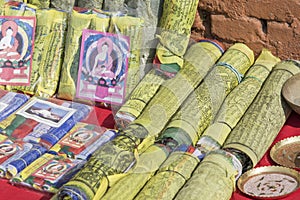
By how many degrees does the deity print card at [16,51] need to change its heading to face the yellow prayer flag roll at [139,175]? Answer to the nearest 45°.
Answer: approximately 45° to its left

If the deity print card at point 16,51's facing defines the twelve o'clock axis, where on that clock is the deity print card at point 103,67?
the deity print card at point 103,67 is roughly at 10 o'clock from the deity print card at point 16,51.

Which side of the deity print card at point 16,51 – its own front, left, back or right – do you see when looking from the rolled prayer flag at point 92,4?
left

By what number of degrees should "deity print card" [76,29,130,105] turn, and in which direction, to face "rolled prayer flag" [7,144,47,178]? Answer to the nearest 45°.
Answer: approximately 45° to its right

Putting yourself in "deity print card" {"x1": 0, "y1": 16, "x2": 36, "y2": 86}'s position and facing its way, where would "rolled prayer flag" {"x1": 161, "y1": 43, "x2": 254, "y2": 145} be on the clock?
The rolled prayer flag is roughly at 10 o'clock from the deity print card.

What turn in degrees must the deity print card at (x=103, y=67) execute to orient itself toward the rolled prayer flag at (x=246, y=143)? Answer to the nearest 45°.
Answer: approximately 45° to its left

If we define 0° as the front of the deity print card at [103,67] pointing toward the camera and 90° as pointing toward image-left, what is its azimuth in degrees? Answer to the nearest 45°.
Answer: approximately 0°

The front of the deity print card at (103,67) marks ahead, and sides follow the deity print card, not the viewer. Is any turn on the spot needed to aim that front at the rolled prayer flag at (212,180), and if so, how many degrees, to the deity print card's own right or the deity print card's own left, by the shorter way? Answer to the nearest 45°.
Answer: approximately 45° to the deity print card's own left

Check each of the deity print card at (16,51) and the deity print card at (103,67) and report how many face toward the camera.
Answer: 2
